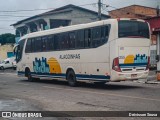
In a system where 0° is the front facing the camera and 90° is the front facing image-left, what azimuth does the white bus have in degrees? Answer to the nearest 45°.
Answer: approximately 135°
